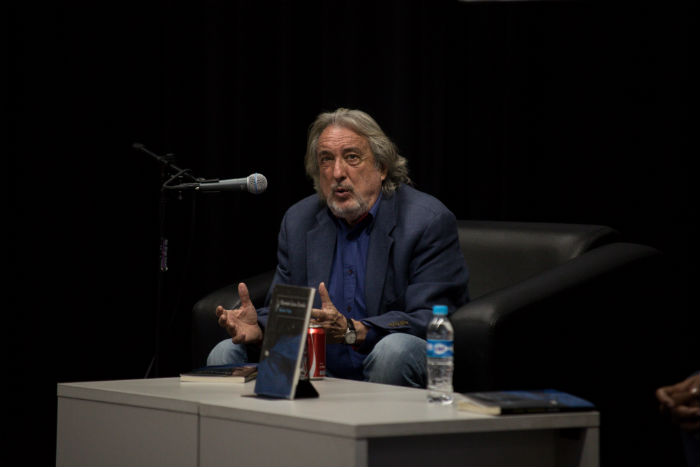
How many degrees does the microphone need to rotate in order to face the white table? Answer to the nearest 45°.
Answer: approximately 90° to its right

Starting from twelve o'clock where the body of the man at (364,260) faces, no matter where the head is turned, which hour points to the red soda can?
The red soda can is roughly at 11 o'clock from the man.

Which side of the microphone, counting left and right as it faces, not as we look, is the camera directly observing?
right

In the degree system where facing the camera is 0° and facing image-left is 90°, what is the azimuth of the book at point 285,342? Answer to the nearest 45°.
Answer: approximately 45°

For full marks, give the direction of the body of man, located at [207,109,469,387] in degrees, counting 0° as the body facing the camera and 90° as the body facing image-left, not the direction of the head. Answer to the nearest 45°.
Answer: approximately 45°

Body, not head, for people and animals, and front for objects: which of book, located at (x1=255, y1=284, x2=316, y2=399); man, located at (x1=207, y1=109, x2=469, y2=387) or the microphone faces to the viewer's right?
the microphone

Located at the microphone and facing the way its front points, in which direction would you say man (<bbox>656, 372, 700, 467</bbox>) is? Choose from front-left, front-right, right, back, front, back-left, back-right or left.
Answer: front-right
